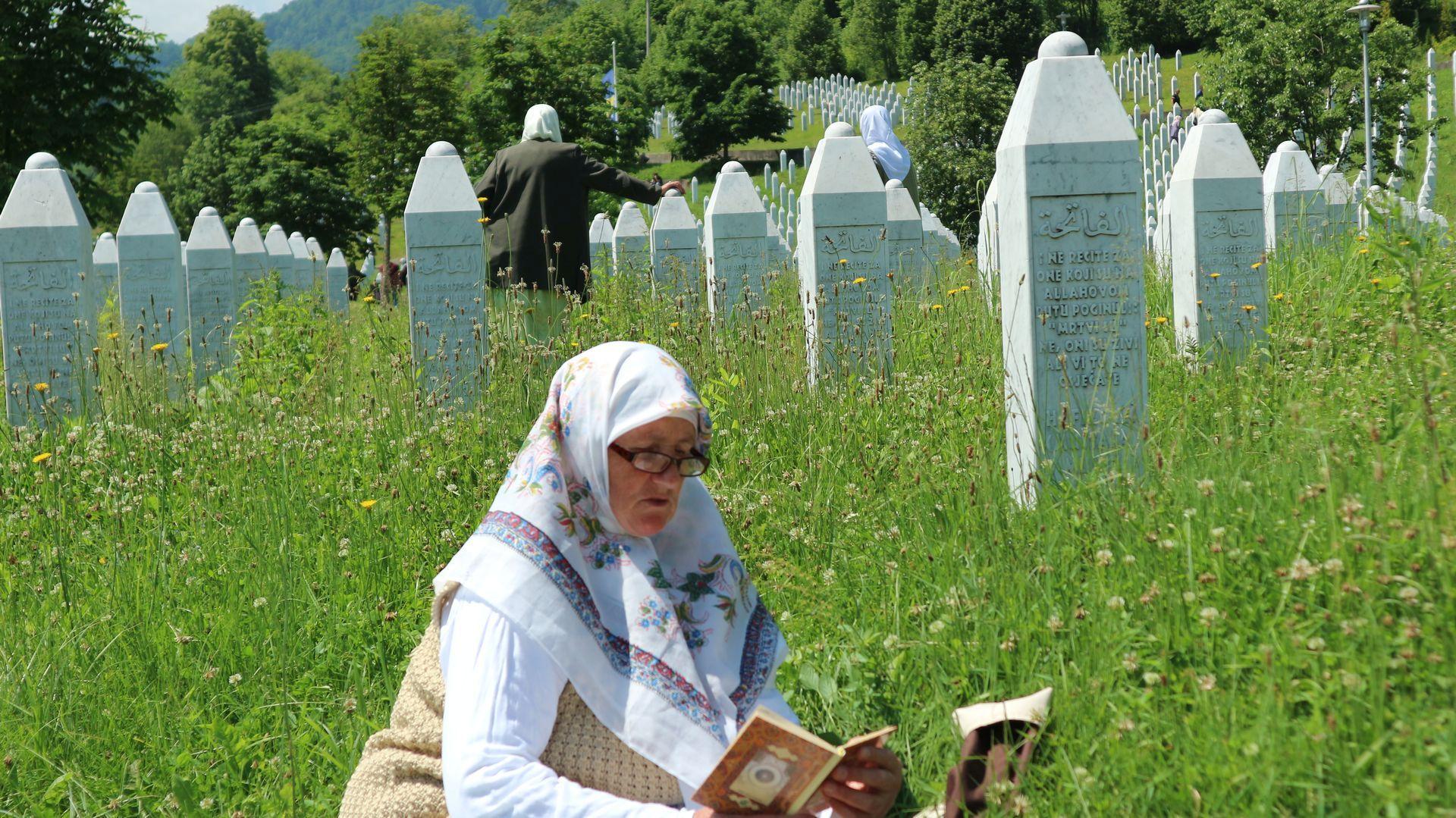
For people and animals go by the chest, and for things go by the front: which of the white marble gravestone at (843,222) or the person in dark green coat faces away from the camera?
the person in dark green coat

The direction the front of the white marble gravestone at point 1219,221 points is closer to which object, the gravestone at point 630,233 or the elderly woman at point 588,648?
the elderly woman

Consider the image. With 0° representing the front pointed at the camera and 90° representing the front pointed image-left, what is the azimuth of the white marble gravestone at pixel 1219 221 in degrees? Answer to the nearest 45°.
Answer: approximately 0°

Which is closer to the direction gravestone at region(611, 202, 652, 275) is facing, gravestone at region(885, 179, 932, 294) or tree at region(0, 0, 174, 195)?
the gravestone

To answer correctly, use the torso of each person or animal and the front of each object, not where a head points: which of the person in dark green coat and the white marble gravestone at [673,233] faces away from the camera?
the person in dark green coat

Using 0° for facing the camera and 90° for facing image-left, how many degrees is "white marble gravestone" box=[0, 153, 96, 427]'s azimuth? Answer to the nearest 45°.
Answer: approximately 0°

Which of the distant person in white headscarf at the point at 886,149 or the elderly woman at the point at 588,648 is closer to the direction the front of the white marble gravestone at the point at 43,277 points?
the elderly woman

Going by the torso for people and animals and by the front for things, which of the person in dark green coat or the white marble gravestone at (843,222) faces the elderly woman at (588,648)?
the white marble gravestone
